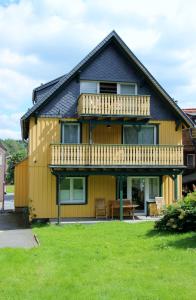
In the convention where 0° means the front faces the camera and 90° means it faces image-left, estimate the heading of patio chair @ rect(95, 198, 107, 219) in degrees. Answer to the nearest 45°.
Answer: approximately 315°
